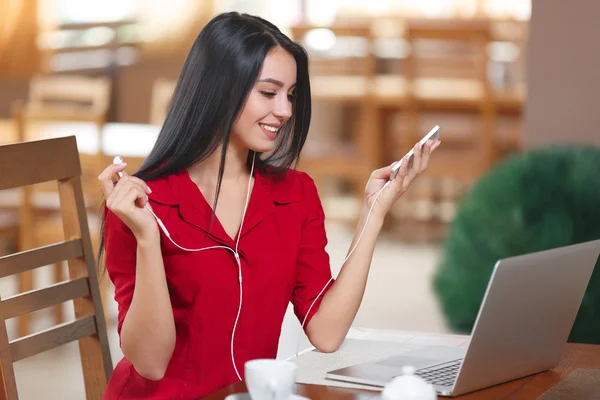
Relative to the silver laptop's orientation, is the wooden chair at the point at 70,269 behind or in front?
in front

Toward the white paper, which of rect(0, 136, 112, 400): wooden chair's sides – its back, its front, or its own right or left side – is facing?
front

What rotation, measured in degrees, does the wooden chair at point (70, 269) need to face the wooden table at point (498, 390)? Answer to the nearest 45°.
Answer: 0° — it already faces it

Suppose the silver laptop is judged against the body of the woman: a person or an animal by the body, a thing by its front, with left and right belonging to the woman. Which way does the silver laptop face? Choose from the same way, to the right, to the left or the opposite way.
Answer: the opposite way

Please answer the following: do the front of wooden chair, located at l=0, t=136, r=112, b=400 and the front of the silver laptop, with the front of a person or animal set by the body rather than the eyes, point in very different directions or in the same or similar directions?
very different directions

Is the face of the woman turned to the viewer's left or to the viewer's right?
to the viewer's right

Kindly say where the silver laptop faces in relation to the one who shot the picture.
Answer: facing away from the viewer and to the left of the viewer
